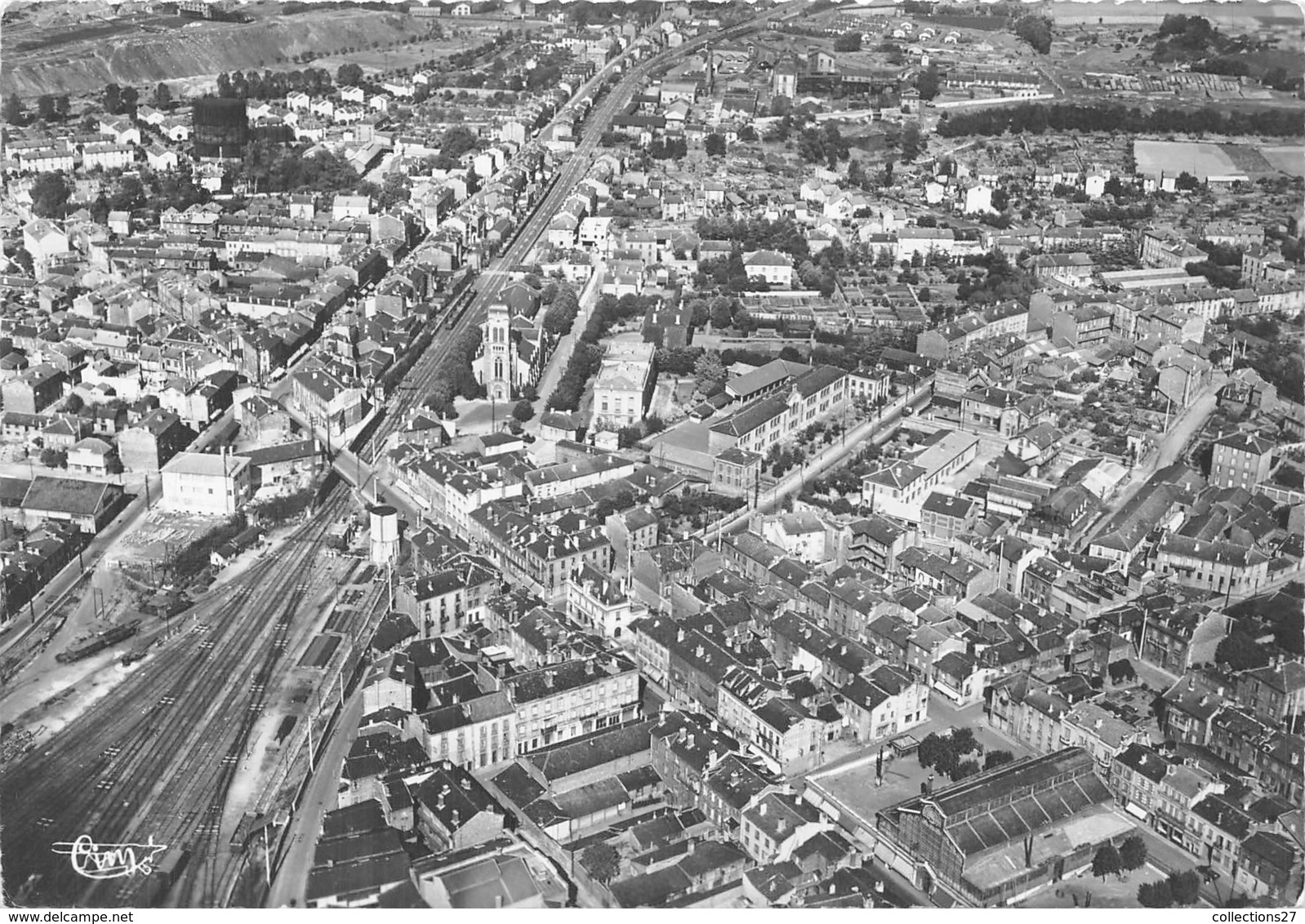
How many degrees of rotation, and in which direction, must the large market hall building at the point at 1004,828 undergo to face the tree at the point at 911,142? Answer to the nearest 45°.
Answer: approximately 135° to its right

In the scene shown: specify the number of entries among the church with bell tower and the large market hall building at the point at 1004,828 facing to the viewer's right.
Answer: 0

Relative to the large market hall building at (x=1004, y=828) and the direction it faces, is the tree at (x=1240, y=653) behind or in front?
behind

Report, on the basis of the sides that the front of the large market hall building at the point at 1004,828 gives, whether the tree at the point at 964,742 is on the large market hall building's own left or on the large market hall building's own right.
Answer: on the large market hall building's own right

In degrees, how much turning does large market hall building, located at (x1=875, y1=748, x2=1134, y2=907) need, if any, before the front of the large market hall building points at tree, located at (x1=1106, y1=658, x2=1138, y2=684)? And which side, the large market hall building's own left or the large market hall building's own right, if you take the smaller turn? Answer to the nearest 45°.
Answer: approximately 135° to the large market hall building's own right

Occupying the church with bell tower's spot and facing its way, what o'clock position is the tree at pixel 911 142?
The tree is roughly at 7 o'clock from the church with bell tower.

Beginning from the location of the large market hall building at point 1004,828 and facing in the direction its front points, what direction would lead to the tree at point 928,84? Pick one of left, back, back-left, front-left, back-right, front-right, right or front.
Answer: back-right

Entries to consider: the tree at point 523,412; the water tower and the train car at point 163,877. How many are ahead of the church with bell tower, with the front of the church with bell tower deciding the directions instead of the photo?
3

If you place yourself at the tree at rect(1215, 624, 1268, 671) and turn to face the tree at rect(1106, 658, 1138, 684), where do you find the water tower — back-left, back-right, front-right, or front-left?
front-right

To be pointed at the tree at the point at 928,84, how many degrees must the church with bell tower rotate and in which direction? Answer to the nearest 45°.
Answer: approximately 135° to its left

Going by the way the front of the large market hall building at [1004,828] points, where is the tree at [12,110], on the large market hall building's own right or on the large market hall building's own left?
on the large market hall building's own right

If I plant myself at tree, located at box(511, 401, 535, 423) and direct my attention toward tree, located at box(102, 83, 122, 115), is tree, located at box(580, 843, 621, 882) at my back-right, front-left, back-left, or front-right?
back-left

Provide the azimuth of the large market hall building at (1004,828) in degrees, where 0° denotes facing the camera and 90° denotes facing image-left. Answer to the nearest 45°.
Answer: approximately 45°

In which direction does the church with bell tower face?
toward the camera

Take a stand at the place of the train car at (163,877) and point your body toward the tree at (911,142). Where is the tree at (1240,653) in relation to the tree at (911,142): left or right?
right

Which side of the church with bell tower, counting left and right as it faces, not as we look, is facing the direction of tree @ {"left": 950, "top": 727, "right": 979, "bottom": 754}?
front

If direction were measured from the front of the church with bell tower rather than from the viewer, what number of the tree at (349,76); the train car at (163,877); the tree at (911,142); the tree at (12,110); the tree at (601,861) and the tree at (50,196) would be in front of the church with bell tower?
2
